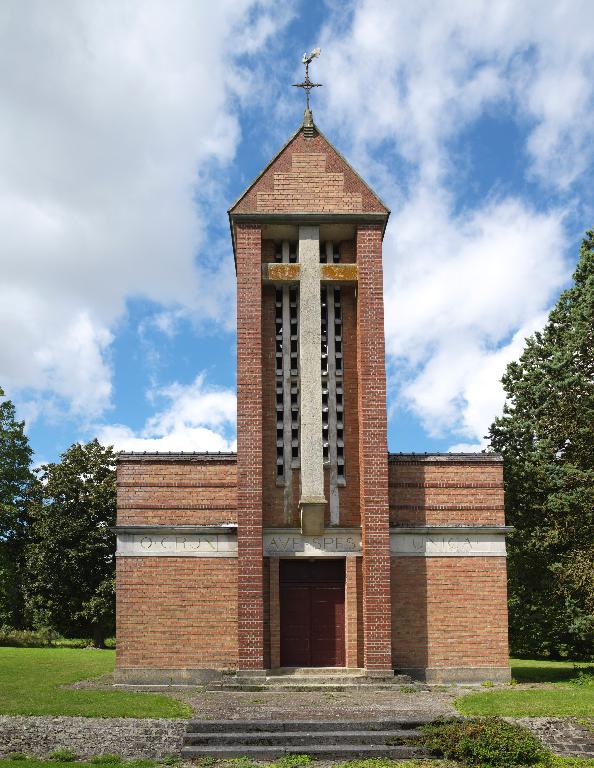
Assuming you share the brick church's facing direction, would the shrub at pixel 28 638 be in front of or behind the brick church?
behind

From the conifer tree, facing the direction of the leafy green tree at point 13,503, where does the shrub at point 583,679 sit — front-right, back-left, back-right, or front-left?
back-left

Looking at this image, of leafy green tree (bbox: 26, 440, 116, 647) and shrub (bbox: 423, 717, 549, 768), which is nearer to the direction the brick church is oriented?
the shrub

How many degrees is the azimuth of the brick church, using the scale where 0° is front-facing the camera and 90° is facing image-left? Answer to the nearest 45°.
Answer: approximately 0°

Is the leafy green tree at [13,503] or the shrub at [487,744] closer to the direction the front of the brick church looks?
the shrub

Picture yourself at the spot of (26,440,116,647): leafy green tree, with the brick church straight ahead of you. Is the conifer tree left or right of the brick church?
left

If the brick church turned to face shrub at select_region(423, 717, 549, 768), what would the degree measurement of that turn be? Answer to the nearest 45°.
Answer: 0° — it already faces it

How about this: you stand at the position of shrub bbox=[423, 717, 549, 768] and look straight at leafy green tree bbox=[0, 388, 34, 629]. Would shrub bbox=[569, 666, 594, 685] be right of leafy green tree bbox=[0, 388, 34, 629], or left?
right
